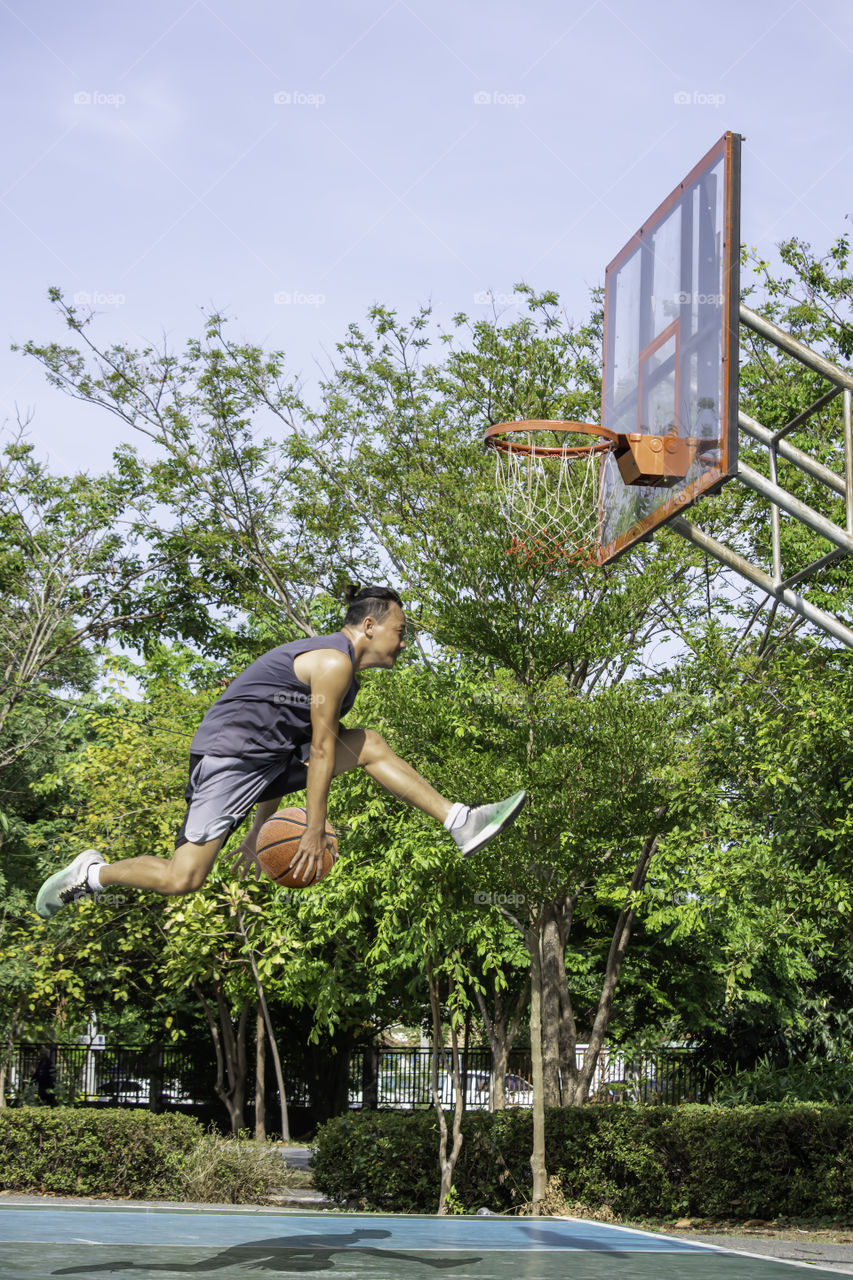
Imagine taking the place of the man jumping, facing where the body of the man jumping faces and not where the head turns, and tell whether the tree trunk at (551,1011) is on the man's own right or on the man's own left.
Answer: on the man's own left

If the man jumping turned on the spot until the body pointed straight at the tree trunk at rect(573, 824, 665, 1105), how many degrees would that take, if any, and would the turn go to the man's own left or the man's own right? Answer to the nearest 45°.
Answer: approximately 90° to the man's own left

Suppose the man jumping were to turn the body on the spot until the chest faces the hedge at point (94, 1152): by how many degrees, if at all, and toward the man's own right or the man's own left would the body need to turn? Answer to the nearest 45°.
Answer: approximately 90° to the man's own left

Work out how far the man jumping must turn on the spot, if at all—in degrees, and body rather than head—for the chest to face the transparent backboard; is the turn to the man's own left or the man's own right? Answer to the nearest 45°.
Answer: approximately 45° to the man's own left

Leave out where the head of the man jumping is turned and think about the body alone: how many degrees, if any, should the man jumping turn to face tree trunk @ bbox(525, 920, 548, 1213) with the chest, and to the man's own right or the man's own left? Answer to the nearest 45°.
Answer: approximately 90° to the man's own left

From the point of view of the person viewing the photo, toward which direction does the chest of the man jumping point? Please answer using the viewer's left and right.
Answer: facing to the right of the viewer

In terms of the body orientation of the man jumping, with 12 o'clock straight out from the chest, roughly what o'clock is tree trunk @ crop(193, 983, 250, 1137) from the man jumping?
The tree trunk is roughly at 9 o'clock from the man jumping.

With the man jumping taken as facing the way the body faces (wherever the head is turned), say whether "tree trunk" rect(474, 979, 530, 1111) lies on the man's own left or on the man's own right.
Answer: on the man's own left

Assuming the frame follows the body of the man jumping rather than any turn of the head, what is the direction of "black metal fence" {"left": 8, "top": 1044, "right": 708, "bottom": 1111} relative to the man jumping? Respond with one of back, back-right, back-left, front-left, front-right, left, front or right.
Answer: left

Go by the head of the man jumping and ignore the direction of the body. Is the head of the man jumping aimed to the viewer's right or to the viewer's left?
to the viewer's right

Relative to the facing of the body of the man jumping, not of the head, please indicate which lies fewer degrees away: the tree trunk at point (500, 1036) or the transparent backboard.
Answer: the transparent backboard
